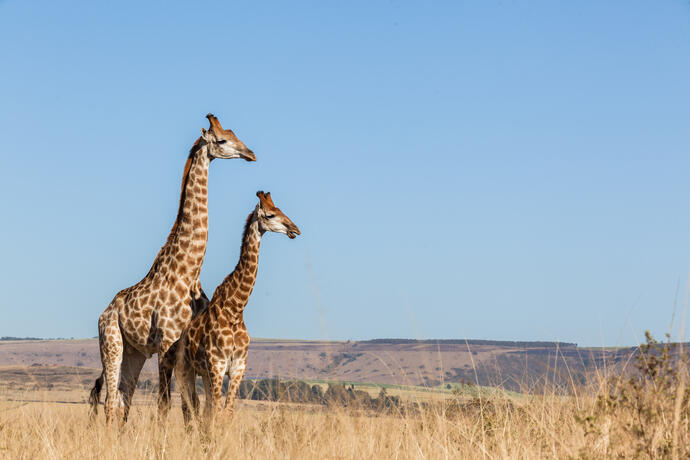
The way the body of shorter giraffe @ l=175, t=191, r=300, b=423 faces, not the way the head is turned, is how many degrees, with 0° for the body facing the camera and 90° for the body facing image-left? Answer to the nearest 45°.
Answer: approximately 315°

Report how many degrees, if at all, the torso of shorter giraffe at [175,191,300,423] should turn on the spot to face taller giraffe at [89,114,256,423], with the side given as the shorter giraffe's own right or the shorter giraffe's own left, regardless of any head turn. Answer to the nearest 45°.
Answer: approximately 180°
